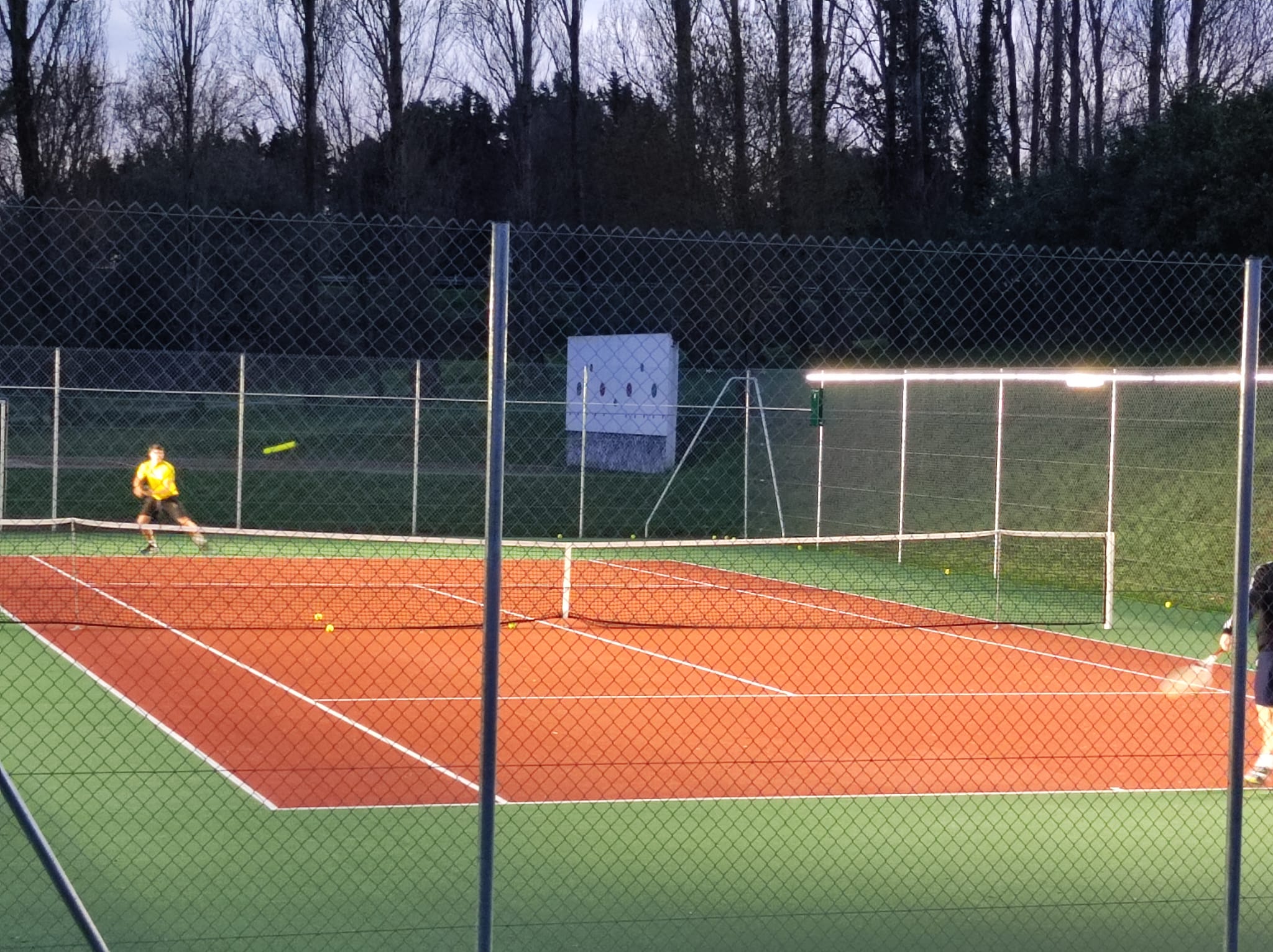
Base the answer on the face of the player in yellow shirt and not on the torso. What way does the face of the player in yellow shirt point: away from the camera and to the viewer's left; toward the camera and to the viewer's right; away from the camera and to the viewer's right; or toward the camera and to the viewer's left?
toward the camera and to the viewer's right

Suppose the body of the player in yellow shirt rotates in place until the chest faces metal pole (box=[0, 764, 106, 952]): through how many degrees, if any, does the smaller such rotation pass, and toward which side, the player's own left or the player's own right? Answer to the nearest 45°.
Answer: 0° — they already face it

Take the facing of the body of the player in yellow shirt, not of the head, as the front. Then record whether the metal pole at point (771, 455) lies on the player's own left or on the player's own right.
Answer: on the player's own left

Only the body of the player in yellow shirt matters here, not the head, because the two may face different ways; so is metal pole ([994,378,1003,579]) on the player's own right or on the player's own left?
on the player's own left

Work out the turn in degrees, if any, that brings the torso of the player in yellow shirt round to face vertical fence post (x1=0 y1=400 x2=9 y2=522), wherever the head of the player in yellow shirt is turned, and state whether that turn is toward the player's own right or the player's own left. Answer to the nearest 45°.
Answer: approximately 135° to the player's own right

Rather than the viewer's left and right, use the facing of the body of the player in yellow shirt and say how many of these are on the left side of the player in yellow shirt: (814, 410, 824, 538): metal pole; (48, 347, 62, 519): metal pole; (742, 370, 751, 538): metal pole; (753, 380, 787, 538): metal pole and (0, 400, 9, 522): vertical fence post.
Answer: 3

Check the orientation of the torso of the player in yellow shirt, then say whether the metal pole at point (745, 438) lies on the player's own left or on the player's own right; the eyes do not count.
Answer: on the player's own left

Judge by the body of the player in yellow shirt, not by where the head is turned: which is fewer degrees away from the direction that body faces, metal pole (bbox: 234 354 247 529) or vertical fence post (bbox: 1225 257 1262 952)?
the vertical fence post

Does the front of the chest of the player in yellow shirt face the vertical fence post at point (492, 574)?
yes

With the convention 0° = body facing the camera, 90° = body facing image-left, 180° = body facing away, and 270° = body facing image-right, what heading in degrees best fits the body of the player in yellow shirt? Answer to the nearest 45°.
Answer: approximately 0°

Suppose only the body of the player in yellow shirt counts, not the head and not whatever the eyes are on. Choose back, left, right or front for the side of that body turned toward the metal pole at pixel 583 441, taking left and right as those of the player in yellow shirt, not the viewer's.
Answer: left

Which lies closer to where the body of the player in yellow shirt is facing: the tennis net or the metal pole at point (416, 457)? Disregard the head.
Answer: the tennis net

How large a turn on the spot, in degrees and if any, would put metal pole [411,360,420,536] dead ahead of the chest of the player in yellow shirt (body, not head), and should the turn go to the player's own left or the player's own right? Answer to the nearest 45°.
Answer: approximately 135° to the player's own left

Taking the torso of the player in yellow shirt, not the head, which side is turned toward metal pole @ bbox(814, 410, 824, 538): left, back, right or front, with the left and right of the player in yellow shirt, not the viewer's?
left

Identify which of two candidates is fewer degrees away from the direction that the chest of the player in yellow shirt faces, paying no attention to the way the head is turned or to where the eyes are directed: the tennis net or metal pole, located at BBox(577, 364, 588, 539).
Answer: the tennis net
